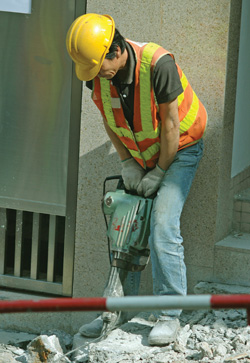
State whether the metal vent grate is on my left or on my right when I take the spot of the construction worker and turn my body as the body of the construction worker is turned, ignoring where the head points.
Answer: on my right

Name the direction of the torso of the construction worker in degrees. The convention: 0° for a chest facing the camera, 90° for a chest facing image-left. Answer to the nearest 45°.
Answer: approximately 45°

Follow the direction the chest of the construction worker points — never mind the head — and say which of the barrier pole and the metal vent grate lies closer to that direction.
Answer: the barrier pole
